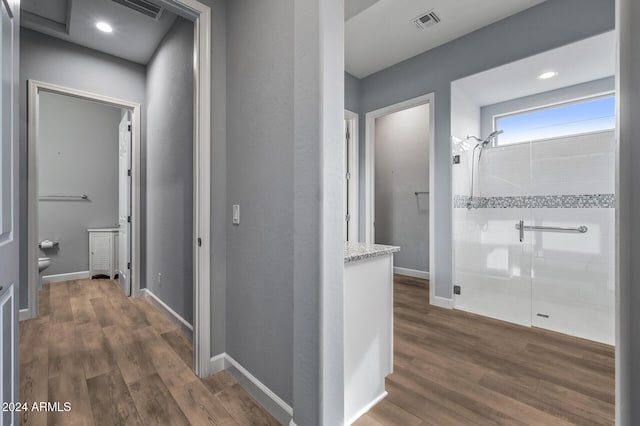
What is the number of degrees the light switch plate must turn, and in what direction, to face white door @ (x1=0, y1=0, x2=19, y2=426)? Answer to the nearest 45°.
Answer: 0° — it already faces it

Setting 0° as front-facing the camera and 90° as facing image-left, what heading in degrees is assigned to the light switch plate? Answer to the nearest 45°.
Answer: approximately 45°

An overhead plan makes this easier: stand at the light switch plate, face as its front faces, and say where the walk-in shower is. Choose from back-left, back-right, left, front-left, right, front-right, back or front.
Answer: back-left

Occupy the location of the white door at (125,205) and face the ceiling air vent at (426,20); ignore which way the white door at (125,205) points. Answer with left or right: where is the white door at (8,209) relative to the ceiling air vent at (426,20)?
right
